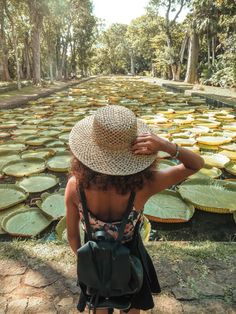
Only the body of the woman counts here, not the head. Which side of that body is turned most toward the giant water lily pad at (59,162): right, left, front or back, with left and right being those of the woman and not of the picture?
front

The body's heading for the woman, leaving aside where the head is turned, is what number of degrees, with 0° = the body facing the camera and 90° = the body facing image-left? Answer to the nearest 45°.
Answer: approximately 180°

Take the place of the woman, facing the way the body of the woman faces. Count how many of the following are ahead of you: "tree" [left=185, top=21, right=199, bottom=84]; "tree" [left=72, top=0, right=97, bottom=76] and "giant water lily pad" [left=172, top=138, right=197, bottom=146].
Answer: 3

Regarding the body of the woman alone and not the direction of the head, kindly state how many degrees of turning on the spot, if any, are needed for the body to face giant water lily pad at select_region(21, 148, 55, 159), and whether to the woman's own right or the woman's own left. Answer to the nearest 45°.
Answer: approximately 45° to the woman's own left

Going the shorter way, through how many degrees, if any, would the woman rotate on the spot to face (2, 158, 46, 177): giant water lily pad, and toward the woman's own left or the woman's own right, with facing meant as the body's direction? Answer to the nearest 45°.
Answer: approximately 45° to the woman's own left

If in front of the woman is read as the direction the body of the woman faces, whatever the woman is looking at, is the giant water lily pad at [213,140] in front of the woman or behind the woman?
in front

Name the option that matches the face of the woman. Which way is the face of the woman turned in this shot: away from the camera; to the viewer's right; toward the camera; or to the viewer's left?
away from the camera

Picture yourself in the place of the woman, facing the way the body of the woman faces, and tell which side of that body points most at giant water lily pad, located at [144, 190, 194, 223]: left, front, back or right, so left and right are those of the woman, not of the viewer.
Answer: front

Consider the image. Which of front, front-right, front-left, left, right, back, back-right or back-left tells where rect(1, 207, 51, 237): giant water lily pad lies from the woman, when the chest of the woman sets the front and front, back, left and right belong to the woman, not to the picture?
front-left

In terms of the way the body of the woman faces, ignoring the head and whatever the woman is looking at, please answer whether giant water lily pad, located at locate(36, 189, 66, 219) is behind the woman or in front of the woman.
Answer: in front
